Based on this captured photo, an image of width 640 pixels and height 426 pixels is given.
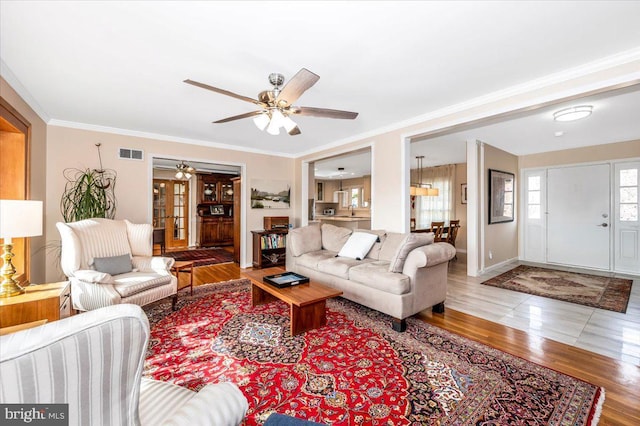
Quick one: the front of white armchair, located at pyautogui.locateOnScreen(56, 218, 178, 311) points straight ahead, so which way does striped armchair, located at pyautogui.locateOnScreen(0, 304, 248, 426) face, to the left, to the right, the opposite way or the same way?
to the left

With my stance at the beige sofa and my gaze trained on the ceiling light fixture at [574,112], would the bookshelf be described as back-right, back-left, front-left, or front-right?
back-left

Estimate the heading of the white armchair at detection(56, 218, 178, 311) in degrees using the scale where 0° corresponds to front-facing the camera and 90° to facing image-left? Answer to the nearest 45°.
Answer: approximately 315°

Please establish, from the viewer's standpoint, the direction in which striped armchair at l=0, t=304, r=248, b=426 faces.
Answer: facing away from the viewer and to the right of the viewer

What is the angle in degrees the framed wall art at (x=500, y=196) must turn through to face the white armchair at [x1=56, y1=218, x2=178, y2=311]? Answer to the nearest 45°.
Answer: approximately 90° to its right

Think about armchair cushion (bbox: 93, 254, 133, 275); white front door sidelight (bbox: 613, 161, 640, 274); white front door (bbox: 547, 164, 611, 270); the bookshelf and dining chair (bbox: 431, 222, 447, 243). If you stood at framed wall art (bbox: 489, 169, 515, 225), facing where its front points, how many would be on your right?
3

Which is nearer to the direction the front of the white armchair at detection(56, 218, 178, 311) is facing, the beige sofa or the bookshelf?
the beige sofa

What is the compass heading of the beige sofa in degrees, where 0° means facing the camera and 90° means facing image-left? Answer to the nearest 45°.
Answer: approximately 45°
